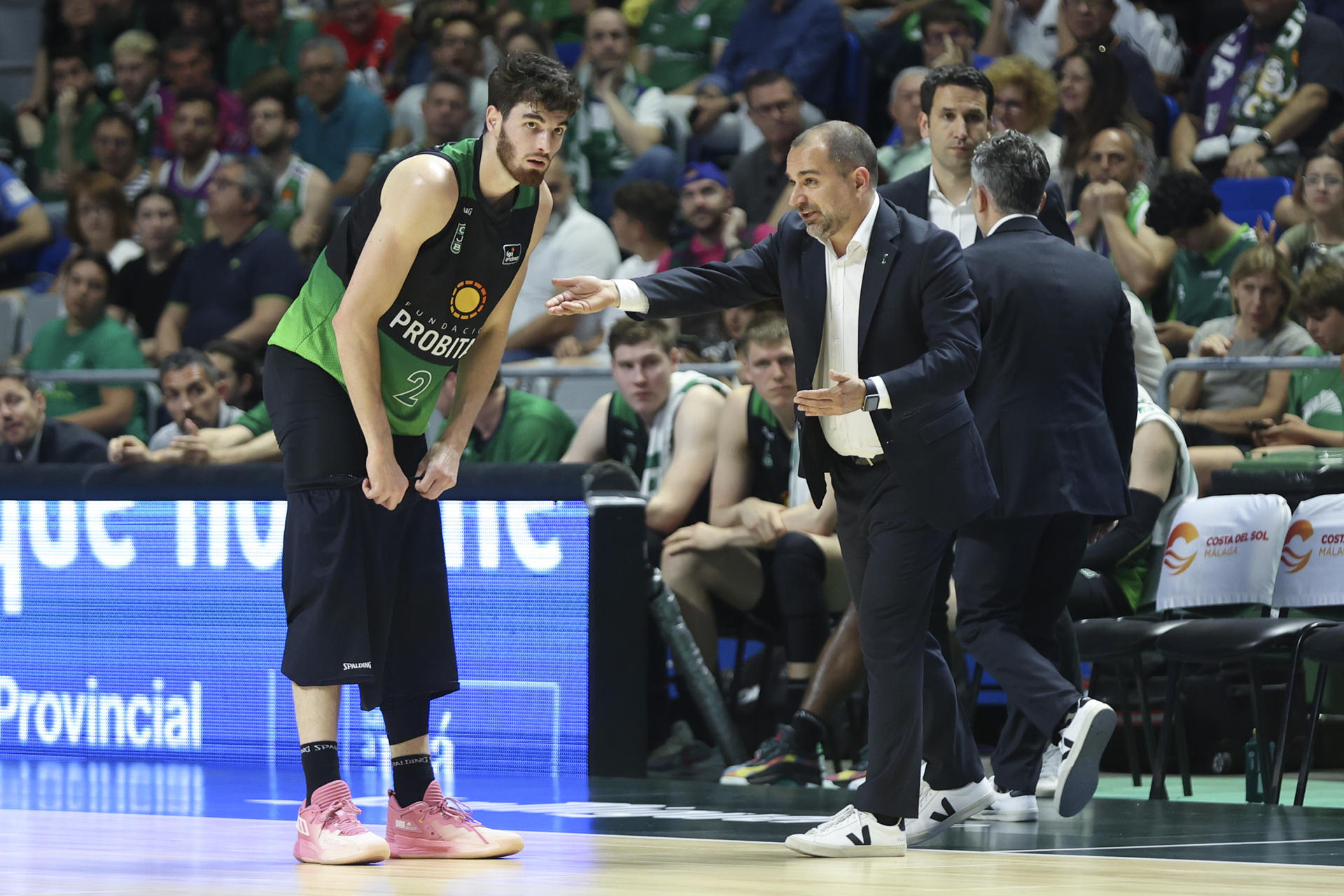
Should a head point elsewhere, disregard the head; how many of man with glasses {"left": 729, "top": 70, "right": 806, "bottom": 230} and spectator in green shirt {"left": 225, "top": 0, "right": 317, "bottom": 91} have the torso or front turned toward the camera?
2

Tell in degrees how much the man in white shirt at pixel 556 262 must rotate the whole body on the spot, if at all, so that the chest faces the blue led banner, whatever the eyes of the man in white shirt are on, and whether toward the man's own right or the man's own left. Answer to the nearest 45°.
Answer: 0° — they already face it

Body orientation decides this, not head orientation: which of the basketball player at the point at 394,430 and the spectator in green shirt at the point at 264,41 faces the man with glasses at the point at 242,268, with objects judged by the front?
the spectator in green shirt

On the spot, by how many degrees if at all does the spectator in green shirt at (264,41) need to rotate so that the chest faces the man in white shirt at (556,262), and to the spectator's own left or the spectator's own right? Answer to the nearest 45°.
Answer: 0° — they already face them

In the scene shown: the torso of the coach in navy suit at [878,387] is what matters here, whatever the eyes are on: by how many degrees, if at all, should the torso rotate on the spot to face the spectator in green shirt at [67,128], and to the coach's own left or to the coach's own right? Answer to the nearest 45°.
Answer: approximately 90° to the coach's own right

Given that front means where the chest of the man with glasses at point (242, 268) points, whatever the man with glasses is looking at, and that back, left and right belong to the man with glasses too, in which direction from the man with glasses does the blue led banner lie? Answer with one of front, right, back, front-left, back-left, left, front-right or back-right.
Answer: front-left

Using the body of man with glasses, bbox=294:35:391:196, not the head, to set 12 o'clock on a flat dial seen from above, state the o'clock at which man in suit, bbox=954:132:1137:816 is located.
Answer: The man in suit is roughly at 10 o'clock from the man with glasses.

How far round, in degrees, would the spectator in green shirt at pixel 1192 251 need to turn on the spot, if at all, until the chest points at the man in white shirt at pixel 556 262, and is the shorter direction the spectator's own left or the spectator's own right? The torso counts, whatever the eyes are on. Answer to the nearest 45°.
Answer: approximately 45° to the spectator's own right

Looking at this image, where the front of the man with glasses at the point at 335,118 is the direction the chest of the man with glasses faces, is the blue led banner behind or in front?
in front

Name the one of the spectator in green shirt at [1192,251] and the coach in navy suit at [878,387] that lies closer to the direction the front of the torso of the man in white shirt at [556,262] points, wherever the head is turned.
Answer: the coach in navy suit

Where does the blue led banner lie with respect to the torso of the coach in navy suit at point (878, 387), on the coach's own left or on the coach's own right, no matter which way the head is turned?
on the coach's own right

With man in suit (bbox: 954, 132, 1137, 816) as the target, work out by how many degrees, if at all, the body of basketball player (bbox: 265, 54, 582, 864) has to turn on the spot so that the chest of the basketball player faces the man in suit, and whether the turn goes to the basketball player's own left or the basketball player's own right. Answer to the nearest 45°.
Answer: approximately 45° to the basketball player's own left

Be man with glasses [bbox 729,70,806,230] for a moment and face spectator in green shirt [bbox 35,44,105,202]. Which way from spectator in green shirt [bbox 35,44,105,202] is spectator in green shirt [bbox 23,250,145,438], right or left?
left

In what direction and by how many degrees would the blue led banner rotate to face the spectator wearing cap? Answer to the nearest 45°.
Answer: approximately 135° to its left
